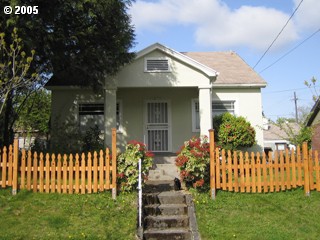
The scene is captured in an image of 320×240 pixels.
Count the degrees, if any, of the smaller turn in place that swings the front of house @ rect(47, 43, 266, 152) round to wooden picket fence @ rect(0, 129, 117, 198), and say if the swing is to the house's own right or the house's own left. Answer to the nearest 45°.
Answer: approximately 45° to the house's own right

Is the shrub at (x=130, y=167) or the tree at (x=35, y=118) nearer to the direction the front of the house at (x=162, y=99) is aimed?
the shrub

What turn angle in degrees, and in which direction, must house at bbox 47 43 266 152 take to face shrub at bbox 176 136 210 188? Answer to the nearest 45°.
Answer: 0° — it already faces it

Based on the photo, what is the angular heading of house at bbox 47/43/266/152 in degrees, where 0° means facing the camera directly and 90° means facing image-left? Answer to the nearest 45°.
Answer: approximately 0°

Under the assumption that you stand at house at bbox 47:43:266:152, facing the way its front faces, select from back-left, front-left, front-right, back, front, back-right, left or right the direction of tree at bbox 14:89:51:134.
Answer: back-right
